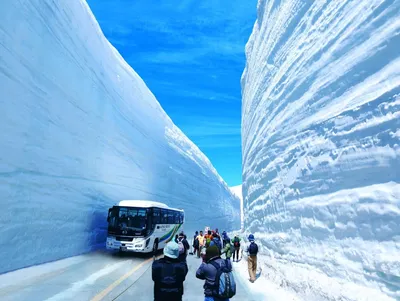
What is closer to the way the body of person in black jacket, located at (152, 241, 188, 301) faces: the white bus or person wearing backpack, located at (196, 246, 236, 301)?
the white bus

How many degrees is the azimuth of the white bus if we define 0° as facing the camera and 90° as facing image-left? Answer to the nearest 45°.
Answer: approximately 45°

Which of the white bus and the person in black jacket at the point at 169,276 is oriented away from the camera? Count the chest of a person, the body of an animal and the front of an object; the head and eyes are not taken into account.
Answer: the person in black jacket

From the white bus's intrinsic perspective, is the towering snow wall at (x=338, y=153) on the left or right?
on its left

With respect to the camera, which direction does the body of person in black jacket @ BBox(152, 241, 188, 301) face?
away from the camera

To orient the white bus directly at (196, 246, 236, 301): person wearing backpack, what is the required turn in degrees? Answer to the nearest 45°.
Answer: approximately 45° to its left

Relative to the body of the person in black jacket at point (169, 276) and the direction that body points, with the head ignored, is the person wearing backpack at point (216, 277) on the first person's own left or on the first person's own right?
on the first person's own right

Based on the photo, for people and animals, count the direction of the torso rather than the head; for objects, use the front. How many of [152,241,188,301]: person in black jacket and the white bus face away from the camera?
1
